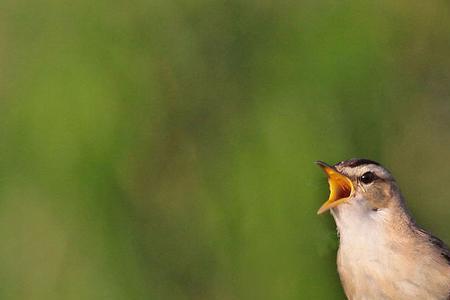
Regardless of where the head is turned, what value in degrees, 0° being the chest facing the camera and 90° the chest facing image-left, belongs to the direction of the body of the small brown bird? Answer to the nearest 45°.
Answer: approximately 45°
